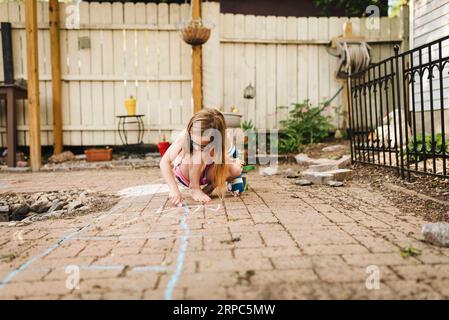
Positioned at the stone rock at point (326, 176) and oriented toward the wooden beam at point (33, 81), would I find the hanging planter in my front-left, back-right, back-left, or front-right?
front-right

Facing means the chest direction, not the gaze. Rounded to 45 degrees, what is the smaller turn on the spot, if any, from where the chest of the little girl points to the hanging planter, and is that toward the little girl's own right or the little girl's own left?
approximately 180°

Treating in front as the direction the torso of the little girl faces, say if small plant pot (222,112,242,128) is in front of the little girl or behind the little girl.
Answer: behind

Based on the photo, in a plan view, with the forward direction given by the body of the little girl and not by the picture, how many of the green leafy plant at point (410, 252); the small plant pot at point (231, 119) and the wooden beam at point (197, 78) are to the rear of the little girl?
2

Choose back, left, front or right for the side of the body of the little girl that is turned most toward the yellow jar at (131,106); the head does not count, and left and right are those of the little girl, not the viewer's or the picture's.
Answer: back

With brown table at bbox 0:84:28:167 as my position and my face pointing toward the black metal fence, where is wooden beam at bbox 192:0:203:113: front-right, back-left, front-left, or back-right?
front-left

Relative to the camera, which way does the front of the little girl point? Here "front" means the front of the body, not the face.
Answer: toward the camera

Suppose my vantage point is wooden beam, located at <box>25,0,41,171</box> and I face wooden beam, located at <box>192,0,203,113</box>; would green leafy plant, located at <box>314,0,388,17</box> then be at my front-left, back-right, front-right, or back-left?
front-left

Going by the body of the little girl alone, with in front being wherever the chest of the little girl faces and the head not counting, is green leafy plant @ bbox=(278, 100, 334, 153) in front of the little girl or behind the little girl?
behind

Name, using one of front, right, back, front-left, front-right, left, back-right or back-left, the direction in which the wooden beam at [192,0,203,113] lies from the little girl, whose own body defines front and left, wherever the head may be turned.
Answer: back
